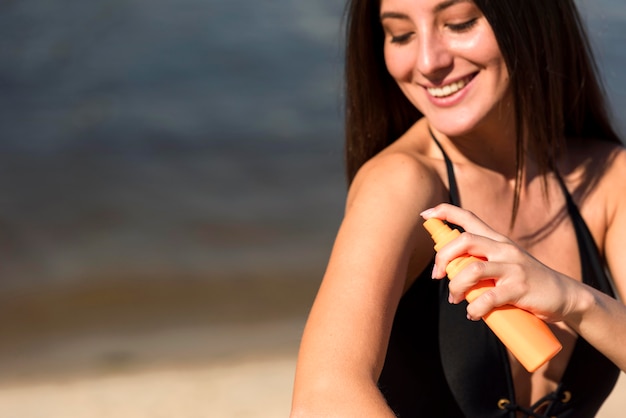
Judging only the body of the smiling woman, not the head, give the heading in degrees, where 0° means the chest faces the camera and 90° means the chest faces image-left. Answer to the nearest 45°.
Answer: approximately 315°
